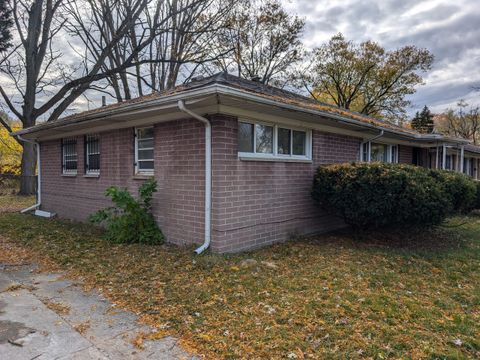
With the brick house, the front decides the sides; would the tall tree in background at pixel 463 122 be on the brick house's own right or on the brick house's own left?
on the brick house's own left

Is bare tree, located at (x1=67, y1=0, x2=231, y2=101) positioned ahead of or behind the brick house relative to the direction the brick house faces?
behind

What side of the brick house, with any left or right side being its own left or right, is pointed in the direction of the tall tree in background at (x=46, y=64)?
back

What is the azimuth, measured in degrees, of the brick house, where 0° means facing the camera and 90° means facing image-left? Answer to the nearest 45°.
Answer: approximately 315°

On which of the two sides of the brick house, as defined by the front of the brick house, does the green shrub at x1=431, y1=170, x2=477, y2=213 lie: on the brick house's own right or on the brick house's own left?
on the brick house's own left

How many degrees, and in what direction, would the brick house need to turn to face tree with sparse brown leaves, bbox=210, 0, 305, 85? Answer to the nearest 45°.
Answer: approximately 135° to its left

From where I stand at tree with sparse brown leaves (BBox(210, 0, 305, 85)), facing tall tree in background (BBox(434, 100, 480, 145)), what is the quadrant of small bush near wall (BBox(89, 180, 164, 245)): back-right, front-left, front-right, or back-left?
back-right

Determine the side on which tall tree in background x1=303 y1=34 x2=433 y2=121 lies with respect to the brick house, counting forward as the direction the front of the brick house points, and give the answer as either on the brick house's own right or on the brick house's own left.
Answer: on the brick house's own left

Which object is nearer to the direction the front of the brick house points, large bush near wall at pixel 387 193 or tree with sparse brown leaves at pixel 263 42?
the large bush near wall

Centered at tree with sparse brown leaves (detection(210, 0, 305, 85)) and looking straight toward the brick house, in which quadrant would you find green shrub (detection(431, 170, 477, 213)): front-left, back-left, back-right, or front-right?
front-left

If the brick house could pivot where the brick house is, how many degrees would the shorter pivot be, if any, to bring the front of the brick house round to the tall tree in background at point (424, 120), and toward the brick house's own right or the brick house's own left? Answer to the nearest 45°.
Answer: approximately 90° to the brick house's own left

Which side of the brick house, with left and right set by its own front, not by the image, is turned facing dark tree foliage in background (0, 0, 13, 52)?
back
